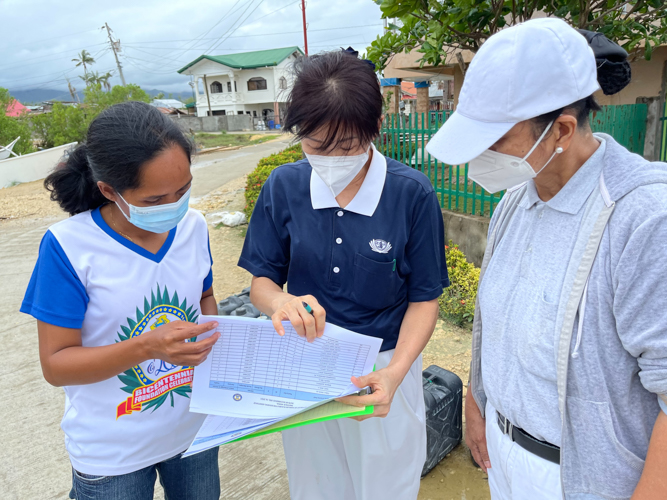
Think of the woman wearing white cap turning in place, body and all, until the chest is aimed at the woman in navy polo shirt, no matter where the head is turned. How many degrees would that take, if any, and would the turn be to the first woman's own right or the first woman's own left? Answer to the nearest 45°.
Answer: approximately 45° to the first woman's own right

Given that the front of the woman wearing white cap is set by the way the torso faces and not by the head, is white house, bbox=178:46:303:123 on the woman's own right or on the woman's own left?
on the woman's own right

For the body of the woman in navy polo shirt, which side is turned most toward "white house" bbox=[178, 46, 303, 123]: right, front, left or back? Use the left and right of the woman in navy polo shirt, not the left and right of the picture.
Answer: back

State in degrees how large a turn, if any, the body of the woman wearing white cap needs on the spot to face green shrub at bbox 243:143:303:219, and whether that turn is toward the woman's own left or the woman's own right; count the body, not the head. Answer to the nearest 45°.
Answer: approximately 90° to the woman's own right

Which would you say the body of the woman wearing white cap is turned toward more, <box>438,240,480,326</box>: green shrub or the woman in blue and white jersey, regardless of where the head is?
the woman in blue and white jersey

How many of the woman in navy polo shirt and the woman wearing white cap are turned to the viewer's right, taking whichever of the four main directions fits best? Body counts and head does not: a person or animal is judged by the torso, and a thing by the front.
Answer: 0

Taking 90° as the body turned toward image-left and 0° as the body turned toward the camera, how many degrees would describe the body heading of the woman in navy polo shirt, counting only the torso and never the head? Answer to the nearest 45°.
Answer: approximately 0°

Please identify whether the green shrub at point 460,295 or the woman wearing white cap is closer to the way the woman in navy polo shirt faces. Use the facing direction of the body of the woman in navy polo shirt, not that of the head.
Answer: the woman wearing white cap

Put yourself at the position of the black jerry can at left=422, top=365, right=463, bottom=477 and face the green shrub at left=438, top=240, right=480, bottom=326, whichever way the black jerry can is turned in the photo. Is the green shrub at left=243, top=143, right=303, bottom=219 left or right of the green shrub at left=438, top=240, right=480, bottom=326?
left

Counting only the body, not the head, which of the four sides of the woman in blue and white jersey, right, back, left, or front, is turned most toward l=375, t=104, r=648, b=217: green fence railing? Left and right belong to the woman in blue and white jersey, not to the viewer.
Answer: left

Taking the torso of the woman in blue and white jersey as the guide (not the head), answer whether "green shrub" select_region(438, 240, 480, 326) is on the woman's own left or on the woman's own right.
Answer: on the woman's own left

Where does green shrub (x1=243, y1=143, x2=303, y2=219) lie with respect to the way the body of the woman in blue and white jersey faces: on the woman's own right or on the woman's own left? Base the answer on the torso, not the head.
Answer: on the woman's own left

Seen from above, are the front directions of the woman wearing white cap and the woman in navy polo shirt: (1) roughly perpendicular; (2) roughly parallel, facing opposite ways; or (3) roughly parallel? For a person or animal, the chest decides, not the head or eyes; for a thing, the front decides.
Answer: roughly perpendicular

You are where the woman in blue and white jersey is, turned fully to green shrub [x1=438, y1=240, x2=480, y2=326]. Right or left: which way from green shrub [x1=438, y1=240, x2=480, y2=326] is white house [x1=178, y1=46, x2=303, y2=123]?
left
